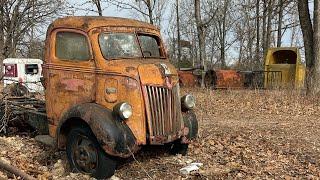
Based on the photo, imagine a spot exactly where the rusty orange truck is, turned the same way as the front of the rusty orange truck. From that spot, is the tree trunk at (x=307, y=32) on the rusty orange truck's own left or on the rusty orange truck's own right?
on the rusty orange truck's own left

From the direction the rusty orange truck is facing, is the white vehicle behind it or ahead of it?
behind

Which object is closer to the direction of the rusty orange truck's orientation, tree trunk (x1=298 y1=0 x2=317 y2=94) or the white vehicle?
the tree trunk

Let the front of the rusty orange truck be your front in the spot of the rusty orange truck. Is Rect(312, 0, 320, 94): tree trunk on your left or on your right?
on your left

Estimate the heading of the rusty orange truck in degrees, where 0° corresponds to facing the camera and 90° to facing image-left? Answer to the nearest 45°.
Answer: approximately 315°

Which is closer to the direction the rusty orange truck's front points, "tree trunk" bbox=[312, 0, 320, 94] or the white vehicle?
the tree trunk
